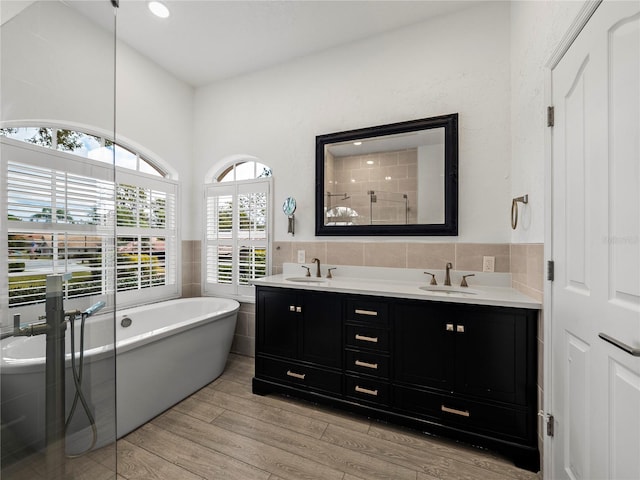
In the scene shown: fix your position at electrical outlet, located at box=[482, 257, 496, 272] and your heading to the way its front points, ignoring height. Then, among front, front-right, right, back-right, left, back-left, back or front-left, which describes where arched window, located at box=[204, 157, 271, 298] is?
right

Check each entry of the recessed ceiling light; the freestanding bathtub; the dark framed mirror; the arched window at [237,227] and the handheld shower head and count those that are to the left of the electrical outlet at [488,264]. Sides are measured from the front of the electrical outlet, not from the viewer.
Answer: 0

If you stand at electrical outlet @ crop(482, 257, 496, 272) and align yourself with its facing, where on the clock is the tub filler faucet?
The tub filler faucet is roughly at 1 o'clock from the electrical outlet.

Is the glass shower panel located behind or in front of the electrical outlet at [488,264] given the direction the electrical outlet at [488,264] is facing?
in front

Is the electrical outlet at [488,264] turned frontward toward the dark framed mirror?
no

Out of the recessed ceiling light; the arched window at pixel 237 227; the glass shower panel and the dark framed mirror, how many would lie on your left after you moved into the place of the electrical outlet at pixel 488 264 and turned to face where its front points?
0

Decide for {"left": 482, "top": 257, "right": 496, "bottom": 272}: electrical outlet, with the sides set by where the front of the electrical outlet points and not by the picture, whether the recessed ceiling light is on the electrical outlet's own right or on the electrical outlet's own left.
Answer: on the electrical outlet's own right

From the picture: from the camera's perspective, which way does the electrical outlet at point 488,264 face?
toward the camera

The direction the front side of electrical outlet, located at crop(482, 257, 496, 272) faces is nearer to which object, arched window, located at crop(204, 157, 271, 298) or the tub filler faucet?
the tub filler faucet

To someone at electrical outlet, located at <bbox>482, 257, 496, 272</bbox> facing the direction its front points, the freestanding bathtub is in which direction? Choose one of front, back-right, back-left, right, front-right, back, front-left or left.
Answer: front-right

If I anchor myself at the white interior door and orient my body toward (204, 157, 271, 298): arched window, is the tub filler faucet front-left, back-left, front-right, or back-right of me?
front-left

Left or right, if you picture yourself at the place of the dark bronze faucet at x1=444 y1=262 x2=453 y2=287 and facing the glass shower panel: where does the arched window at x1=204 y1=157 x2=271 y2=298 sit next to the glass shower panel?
right

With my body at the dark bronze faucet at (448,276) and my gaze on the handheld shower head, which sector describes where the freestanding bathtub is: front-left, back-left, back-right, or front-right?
front-right

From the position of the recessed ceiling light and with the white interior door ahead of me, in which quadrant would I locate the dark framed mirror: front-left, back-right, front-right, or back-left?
front-left

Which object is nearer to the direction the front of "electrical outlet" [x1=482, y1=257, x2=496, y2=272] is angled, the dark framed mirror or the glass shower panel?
the glass shower panel
